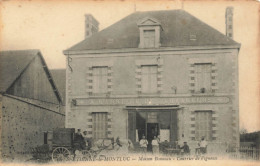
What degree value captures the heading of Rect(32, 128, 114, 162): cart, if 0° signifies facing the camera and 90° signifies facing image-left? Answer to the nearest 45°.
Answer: approximately 270°

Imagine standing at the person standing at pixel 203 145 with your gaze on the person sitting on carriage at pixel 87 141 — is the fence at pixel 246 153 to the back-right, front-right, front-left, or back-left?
back-left

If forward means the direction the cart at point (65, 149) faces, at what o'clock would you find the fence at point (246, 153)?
The fence is roughly at 12 o'clock from the cart.

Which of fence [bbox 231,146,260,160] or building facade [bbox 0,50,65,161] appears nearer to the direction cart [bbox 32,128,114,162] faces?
the fence
